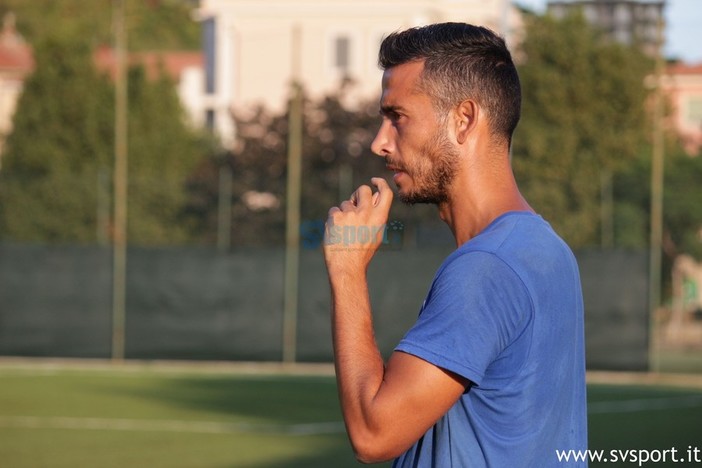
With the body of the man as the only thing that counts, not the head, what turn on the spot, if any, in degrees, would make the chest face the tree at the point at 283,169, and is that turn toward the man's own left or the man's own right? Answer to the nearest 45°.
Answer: approximately 90° to the man's own right

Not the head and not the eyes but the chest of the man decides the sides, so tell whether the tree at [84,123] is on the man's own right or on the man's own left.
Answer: on the man's own right

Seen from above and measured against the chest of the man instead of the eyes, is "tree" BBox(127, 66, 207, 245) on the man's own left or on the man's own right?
on the man's own right

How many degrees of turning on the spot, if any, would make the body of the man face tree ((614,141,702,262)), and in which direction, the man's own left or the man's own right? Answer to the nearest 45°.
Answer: approximately 90° to the man's own right

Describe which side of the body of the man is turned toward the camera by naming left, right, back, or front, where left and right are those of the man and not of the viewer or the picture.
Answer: left

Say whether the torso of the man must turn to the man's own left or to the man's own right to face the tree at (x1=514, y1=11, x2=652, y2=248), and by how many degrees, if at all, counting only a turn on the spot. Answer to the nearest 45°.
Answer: approximately 90° to the man's own right

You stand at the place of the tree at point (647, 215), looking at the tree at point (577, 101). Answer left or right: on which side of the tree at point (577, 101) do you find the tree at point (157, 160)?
left

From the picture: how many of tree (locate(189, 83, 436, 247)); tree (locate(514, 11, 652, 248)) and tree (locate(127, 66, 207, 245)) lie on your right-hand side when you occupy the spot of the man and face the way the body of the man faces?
3

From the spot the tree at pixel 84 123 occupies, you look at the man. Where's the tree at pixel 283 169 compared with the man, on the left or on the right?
left
